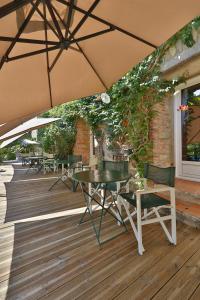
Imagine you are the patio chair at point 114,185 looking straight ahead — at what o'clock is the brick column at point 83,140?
The brick column is roughly at 4 o'clock from the patio chair.

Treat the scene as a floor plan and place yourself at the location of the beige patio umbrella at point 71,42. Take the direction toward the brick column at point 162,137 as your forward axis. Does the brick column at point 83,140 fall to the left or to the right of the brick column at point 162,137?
left

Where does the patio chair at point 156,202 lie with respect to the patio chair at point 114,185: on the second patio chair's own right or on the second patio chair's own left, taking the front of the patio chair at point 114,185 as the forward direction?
on the second patio chair's own left

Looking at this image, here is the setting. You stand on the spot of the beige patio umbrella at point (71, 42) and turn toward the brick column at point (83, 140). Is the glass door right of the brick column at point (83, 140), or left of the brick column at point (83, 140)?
right

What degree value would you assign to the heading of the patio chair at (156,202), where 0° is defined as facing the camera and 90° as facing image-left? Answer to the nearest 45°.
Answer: approximately 45°

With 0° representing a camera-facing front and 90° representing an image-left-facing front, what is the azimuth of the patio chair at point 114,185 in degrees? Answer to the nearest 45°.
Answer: approximately 45°

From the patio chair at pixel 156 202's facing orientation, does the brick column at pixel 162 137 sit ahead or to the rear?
to the rear

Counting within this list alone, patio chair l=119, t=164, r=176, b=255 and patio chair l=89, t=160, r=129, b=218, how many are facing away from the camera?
0
